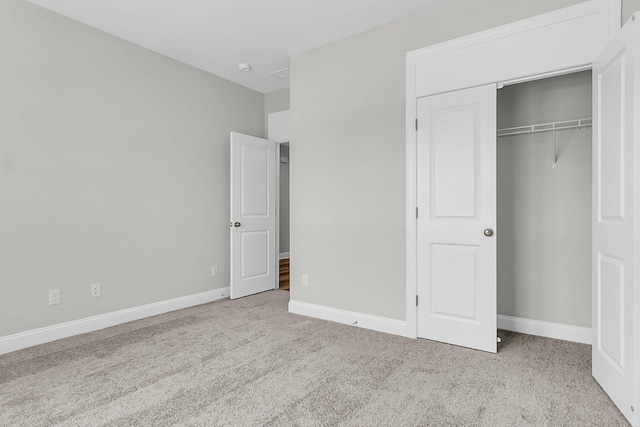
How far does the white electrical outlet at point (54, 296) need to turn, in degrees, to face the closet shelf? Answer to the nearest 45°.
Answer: approximately 45° to its left

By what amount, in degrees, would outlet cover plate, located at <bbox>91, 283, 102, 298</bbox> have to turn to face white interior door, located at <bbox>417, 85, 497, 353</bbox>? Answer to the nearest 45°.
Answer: approximately 45° to its left

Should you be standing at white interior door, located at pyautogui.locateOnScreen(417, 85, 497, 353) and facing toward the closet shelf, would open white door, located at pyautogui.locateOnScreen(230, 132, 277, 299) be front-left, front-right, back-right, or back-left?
back-left

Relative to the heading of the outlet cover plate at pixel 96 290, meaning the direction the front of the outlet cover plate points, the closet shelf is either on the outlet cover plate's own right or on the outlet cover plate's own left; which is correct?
on the outlet cover plate's own left

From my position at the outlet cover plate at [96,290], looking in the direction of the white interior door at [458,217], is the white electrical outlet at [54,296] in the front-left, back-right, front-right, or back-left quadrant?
back-right

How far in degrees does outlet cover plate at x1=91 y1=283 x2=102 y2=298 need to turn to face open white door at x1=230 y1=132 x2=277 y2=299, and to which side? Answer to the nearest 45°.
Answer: approximately 90° to its left

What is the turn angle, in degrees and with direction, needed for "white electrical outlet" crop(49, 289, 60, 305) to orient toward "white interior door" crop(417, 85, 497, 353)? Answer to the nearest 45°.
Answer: approximately 45° to its left

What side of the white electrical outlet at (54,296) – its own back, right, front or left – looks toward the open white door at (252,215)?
left
